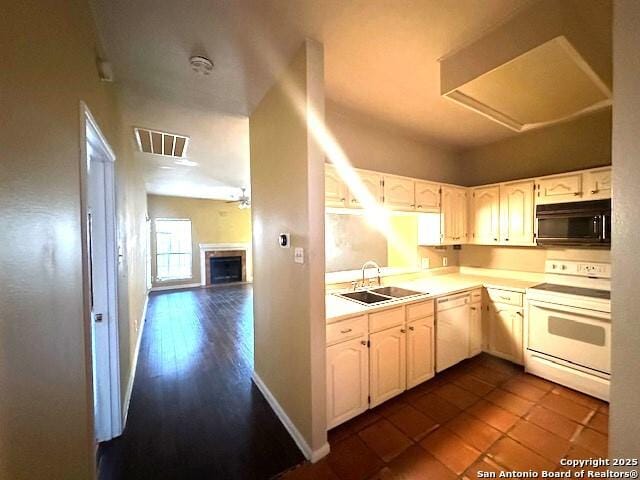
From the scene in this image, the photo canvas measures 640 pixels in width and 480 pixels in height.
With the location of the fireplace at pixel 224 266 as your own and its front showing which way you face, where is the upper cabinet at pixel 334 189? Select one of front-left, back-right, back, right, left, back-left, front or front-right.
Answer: front

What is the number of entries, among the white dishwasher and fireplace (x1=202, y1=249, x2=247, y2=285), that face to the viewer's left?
0

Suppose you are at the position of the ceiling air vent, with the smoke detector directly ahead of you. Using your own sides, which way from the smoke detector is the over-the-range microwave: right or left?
left

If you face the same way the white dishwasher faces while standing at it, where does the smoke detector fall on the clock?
The smoke detector is roughly at 3 o'clock from the white dishwasher.

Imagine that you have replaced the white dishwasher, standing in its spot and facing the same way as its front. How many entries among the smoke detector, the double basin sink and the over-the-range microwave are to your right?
2

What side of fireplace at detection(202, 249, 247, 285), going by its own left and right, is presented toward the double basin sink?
front

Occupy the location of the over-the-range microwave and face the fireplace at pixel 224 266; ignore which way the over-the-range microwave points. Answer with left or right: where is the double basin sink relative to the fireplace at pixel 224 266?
left

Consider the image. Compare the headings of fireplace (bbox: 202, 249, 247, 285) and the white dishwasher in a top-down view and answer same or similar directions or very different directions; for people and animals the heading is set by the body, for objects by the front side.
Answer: same or similar directions

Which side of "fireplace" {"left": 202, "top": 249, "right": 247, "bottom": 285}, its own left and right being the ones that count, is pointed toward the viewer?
front

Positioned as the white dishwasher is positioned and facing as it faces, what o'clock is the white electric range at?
The white electric range is roughly at 10 o'clock from the white dishwasher.

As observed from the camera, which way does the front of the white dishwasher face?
facing the viewer and to the right of the viewer

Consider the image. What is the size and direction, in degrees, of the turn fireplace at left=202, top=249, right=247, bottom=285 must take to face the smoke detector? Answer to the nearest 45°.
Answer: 0° — it already faces it

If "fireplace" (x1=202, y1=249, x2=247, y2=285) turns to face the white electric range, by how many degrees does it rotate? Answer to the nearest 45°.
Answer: approximately 45° to its left

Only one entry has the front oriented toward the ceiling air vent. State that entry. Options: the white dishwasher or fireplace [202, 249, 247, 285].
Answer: the fireplace

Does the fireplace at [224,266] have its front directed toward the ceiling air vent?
yes
